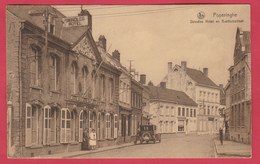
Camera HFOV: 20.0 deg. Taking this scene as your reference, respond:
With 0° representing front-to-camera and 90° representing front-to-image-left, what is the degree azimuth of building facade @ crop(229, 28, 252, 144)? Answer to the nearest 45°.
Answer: approximately 45°

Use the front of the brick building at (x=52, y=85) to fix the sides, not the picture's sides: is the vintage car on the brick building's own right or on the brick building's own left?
on the brick building's own left

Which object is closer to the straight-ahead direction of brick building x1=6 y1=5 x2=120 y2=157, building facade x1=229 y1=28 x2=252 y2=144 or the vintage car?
the building facade

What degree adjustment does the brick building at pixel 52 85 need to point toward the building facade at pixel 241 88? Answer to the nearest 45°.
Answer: approximately 45° to its left
